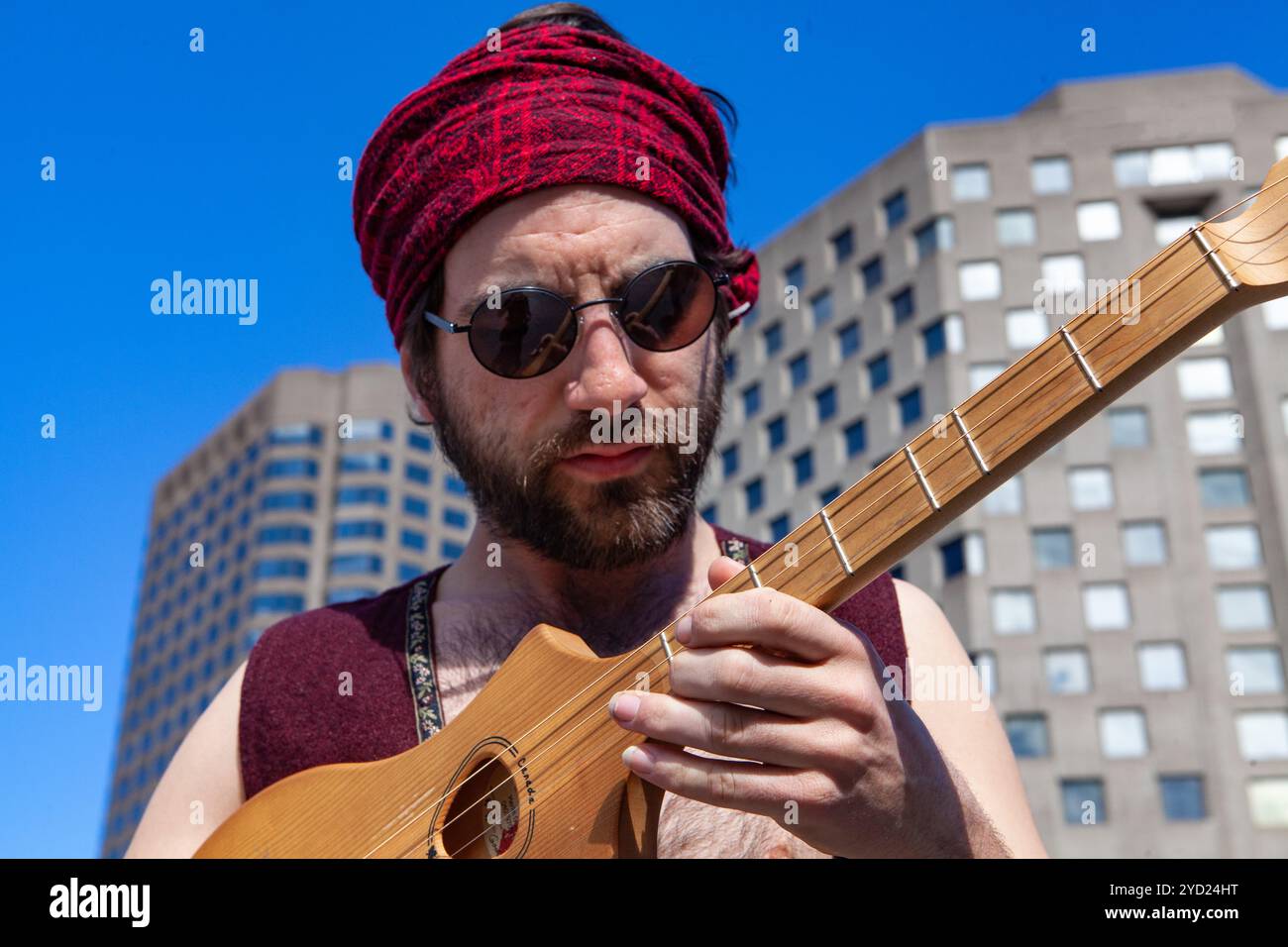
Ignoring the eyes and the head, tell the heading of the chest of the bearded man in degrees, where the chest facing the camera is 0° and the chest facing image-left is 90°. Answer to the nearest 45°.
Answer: approximately 0°
